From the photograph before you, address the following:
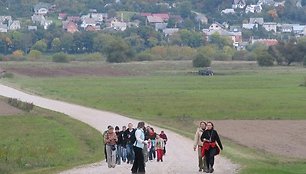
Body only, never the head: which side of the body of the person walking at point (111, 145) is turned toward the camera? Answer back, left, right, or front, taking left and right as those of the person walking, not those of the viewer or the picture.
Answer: front

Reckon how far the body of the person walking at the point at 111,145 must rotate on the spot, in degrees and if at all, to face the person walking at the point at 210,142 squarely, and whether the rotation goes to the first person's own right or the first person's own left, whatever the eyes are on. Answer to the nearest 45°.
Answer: approximately 45° to the first person's own left

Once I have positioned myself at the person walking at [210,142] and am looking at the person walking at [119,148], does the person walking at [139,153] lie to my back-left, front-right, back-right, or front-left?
front-left

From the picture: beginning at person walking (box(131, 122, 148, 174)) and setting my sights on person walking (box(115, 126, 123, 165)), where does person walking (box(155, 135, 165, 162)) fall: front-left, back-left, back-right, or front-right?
front-right

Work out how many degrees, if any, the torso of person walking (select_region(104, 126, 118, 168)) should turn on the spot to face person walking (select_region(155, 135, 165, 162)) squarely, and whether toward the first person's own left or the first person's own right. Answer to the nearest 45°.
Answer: approximately 135° to the first person's own left

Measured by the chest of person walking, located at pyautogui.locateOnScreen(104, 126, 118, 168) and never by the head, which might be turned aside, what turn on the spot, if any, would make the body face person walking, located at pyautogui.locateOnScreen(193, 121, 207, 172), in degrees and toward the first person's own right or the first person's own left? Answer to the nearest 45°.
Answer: approximately 45° to the first person's own left

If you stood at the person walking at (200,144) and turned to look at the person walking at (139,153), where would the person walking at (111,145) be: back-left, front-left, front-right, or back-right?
front-right
